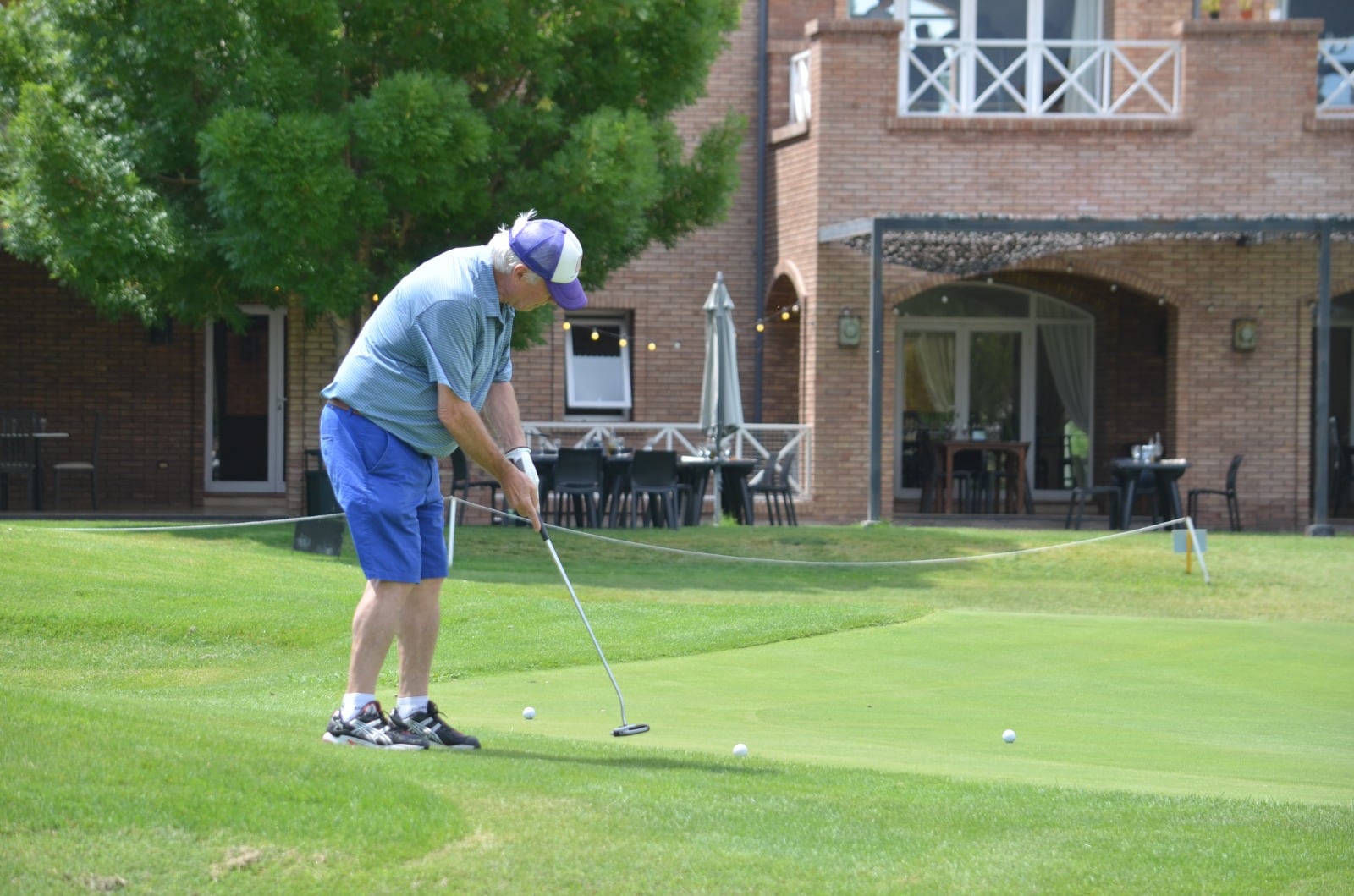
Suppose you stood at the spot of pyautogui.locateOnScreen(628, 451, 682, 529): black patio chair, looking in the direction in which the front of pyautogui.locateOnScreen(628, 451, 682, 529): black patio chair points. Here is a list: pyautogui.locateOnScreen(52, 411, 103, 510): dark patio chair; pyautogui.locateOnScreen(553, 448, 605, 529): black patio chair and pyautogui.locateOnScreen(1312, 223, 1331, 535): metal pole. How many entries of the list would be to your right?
1

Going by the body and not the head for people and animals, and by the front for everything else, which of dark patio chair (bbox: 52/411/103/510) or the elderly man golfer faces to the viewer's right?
the elderly man golfer

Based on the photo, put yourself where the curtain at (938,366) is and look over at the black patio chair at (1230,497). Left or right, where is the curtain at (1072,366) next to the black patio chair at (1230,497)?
left

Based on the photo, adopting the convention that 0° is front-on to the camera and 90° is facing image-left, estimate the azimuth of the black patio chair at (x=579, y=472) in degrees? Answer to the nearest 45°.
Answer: approximately 180°

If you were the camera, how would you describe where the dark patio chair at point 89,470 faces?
facing to the left of the viewer

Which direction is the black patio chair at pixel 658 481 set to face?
away from the camera

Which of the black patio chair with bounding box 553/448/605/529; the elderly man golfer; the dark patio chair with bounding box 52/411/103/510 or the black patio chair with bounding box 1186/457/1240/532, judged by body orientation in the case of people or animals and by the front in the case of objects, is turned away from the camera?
the black patio chair with bounding box 553/448/605/529

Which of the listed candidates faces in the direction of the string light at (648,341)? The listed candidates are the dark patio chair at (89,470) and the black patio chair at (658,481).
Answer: the black patio chair

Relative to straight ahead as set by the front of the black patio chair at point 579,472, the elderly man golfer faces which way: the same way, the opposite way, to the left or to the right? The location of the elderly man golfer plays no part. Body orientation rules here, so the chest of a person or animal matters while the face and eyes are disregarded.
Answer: to the right

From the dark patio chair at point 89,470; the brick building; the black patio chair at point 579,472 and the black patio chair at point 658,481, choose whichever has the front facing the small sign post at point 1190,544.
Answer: the brick building

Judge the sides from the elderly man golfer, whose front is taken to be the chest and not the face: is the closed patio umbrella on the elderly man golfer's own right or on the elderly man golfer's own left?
on the elderly man golfer's own left

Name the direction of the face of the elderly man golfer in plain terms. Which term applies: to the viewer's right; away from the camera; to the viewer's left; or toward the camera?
to the viewer's right

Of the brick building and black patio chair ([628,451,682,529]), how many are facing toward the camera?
1

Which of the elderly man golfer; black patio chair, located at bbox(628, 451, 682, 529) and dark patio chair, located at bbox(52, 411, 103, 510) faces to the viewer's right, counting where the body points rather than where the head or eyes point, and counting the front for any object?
the elderly man golfer

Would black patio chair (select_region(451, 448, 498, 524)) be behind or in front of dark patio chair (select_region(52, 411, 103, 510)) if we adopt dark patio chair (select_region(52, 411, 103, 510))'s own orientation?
behind

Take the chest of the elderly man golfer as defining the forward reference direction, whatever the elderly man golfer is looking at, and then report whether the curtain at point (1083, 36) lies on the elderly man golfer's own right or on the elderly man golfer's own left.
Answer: on the elderly man golfer's own left

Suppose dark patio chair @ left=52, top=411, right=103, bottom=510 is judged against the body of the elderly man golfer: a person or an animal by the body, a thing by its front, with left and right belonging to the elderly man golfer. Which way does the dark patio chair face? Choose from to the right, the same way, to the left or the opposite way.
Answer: the opposite way

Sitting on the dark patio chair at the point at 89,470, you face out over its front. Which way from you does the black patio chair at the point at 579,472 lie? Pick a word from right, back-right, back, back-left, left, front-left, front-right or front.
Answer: back-left
